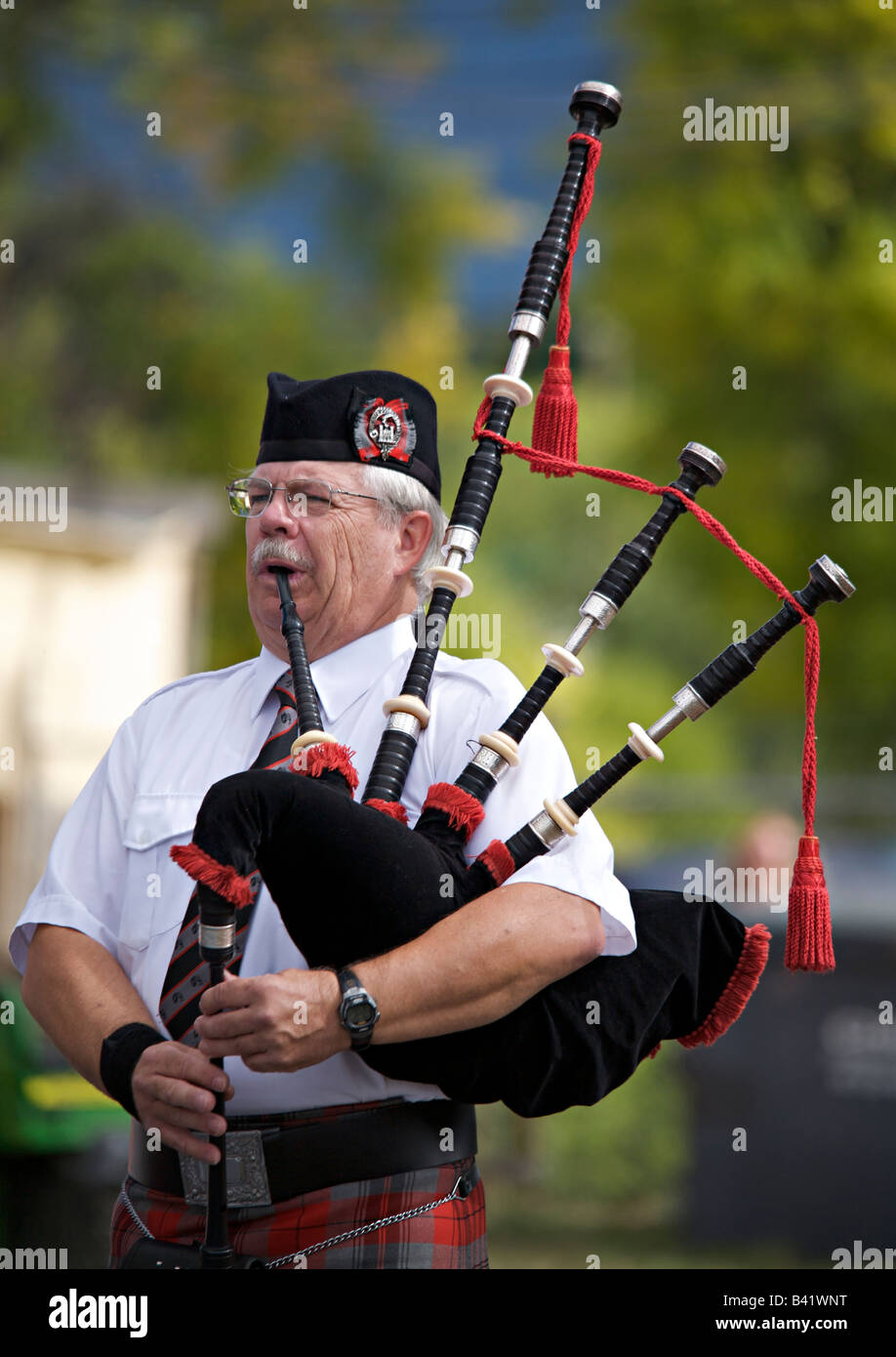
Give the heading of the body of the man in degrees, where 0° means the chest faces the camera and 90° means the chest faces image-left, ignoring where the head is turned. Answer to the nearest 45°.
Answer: approximately 45°
